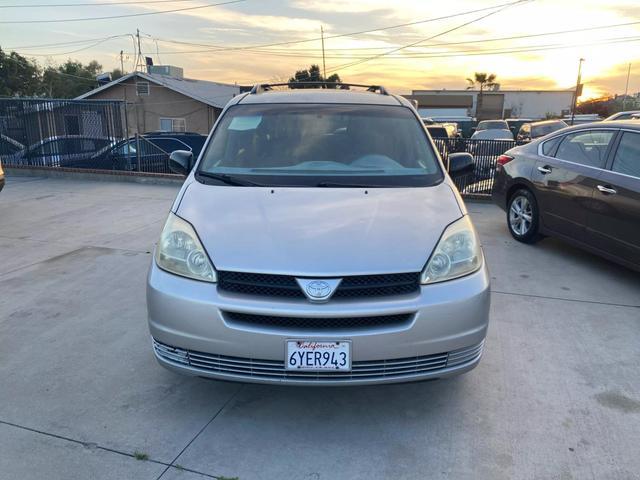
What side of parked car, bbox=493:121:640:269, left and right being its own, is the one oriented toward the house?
back

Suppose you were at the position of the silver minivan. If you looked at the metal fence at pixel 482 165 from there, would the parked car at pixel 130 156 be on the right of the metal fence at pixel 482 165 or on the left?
left

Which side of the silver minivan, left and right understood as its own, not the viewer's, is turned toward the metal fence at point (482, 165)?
back

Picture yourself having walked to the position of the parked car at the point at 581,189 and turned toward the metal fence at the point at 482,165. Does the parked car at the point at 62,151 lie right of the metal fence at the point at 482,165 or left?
left

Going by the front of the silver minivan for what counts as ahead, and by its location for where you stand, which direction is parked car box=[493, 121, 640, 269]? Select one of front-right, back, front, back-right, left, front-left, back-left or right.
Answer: back-left

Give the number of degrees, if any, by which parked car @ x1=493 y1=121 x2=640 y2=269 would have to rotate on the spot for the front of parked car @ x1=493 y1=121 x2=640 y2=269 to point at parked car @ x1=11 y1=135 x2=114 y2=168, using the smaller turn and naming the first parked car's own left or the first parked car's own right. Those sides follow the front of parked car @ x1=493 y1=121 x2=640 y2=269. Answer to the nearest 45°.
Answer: approximately 135° to the first parked car's own right

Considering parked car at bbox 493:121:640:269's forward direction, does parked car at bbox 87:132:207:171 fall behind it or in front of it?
behind

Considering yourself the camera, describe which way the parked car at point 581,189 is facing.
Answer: facing the viewer and to the right of the viewer

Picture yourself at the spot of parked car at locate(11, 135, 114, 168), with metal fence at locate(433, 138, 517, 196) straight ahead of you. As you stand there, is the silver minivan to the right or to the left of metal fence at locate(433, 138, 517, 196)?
right

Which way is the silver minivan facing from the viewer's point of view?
toward the camera
